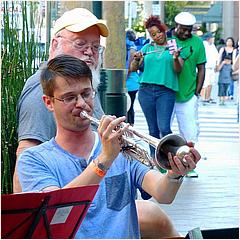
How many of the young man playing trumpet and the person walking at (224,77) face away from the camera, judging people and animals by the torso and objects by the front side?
0

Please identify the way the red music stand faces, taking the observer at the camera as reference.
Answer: facing away from the viewer

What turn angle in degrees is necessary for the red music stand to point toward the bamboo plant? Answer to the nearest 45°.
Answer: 0° — it already faces it

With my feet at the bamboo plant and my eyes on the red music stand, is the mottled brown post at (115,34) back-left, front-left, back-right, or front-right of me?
back-left

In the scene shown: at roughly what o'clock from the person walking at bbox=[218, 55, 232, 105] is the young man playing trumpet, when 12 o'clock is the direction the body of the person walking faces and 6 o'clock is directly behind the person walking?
The young man playing trumpet is roughly at 12 o'clock from the person walking.

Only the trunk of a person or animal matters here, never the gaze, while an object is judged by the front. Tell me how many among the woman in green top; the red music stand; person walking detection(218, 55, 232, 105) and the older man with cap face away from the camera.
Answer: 1

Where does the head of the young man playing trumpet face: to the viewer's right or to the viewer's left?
to the viewer's right

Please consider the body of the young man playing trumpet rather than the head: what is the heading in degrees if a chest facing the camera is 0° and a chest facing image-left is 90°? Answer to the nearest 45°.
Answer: approximately 315°

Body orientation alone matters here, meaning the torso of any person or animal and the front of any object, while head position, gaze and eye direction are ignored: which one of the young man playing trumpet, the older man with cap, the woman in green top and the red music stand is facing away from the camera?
the red music stand

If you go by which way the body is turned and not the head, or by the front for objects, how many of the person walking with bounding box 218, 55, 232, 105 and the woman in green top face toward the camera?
2
